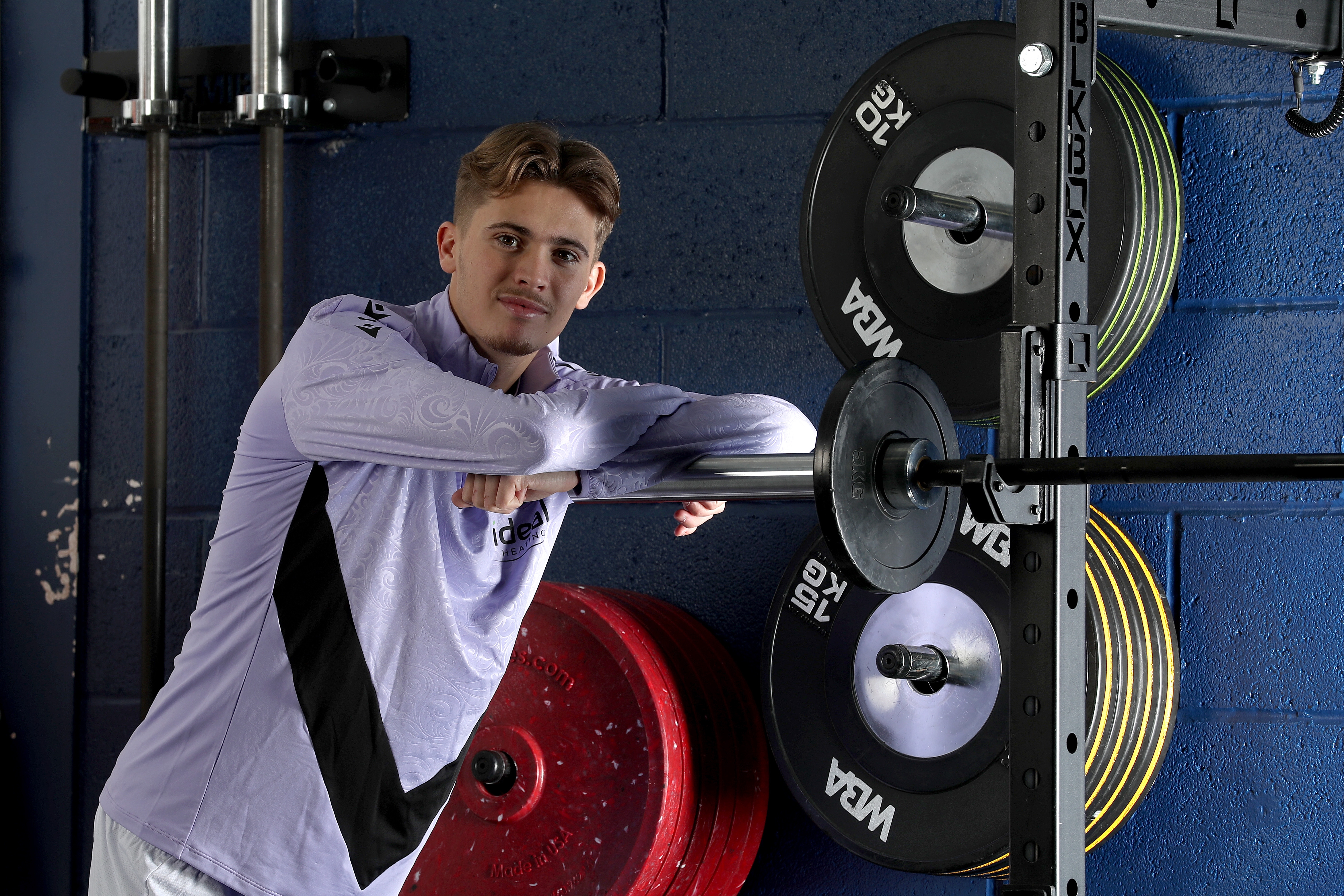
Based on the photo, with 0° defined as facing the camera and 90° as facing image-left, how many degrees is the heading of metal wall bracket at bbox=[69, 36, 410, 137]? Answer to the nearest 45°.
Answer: approximately 0°

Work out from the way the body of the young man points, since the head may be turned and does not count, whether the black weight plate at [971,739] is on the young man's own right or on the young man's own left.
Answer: on the young man's own left

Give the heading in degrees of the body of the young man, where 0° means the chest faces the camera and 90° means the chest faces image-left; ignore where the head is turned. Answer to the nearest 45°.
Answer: approximately 315°

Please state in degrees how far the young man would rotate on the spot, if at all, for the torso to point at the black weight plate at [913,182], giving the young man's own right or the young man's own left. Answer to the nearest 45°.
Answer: approximately 45° to the young man's own left

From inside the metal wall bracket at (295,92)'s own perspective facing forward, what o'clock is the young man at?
The young man is roughly at 12 o'clock from the metal wall bracket.

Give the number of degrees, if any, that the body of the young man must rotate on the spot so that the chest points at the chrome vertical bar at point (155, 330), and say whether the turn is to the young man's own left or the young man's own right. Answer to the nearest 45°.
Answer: approximately 135° to the young man's own left
